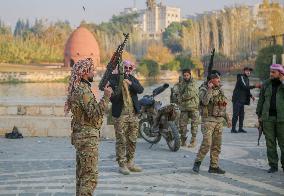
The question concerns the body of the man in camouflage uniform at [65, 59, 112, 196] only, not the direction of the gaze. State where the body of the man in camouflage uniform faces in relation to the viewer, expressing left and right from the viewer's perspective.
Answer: facing to the right of the viewer

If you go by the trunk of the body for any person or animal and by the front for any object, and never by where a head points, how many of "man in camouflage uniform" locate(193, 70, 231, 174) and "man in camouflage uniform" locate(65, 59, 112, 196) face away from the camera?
0

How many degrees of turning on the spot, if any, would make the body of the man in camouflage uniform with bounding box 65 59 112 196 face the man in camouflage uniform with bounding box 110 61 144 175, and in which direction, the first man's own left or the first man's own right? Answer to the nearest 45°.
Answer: approximately 90° to the first man's own left

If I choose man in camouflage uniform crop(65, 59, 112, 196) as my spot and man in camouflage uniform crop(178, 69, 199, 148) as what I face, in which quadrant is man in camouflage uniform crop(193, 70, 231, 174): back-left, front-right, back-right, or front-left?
front-right

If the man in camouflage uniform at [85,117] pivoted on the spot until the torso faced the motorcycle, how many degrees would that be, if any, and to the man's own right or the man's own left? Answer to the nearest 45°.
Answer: approximately 90° to the man's own left

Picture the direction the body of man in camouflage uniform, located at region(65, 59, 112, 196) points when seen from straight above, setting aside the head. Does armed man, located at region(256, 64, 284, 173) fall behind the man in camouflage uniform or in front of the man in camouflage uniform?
in front

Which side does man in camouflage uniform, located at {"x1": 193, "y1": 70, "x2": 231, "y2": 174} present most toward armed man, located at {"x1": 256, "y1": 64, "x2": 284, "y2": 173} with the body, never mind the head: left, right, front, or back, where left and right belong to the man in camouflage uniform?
left

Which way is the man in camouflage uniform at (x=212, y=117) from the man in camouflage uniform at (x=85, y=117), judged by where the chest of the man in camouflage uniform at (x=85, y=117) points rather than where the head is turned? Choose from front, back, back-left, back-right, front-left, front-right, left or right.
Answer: front-left

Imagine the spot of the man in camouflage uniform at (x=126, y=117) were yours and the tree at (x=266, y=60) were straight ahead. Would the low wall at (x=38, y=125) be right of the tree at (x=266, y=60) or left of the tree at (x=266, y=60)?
left

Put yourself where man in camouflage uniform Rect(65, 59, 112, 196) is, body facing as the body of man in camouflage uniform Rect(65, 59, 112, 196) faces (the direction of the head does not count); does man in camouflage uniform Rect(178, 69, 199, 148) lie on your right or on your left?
on your left

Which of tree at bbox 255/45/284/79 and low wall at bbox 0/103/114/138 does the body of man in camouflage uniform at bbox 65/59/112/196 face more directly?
the tree
